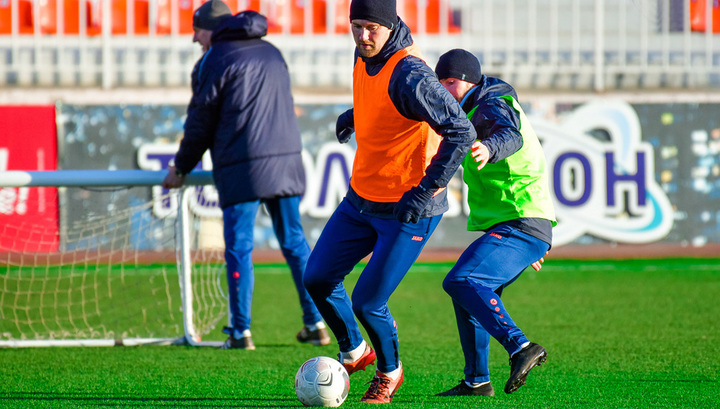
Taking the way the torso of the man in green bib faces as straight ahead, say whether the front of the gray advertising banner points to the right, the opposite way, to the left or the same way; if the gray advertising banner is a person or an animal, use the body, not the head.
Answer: to the left

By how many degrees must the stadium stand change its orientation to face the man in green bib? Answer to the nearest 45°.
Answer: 0° — it already faces them

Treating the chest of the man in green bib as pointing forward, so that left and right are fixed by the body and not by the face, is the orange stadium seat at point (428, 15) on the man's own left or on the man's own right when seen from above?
on the man's own right

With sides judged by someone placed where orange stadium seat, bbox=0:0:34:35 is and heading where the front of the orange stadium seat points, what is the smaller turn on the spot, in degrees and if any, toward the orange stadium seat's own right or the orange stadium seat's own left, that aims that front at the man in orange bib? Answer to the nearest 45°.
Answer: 0° — it already faces them

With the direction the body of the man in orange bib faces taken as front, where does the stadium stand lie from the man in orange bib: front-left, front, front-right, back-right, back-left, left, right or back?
back-right

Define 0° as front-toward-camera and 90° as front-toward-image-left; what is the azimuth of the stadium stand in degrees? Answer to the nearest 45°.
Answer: approximately 0°

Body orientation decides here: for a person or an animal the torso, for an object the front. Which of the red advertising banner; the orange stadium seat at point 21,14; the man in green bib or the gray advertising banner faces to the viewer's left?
the man in green bib

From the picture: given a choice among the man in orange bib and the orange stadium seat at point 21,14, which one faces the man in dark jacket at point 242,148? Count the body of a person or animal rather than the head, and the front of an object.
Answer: the orange stadium seat
